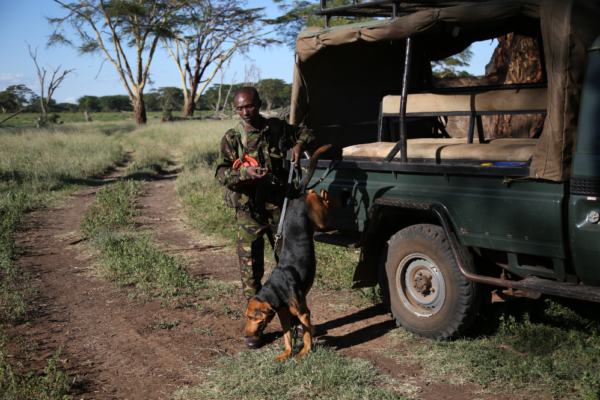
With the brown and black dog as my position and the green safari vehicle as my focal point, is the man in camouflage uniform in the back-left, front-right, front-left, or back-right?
back-left

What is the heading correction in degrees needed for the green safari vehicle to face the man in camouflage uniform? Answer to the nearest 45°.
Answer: approximately 135° to its right

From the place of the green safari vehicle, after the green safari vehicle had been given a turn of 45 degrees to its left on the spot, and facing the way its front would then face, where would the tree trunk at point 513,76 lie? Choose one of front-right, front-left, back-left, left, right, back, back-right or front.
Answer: left

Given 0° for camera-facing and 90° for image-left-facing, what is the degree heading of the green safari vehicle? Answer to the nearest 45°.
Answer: approximately 315°
